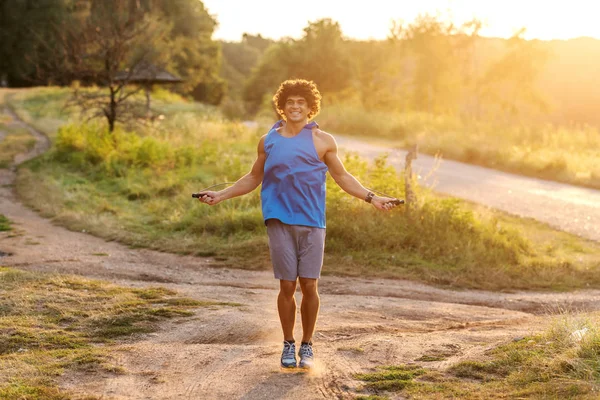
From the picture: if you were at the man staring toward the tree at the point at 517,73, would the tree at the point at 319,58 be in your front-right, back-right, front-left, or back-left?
front-left

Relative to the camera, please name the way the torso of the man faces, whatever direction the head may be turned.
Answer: toward the camera

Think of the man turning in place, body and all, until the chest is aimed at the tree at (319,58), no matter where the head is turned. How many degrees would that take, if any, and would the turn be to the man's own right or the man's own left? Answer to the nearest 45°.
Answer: approximately 180°

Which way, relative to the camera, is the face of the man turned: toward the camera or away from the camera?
toward the camera

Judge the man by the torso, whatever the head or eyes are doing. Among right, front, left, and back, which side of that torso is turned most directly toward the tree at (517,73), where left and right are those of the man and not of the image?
back
